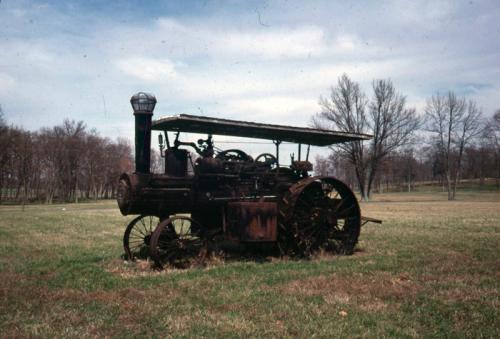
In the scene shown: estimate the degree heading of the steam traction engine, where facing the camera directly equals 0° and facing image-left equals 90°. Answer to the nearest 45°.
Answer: approximately 45°
